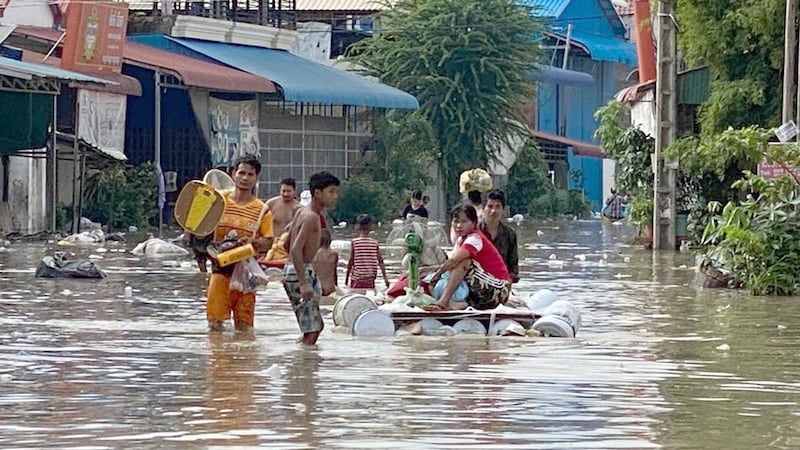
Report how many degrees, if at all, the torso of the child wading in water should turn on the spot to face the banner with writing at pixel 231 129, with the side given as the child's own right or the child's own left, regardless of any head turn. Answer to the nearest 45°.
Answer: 0° — they already face it

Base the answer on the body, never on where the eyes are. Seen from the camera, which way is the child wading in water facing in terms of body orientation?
away from the camera

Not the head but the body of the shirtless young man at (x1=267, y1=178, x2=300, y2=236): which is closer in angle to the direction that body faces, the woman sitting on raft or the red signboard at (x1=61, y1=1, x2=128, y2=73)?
the woman sitting on raft

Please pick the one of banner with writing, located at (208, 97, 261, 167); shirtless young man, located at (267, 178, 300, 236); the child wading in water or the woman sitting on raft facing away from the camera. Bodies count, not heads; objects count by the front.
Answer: the child wading in water

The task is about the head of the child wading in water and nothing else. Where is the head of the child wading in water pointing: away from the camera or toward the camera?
away from the camera

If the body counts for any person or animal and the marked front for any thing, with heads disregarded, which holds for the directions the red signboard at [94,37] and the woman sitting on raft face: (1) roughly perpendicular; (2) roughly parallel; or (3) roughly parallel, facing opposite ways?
roughly perpendicular

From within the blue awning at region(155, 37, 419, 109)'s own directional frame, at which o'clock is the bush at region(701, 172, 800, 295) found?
The bush is roughly at 1 o'clock from the blue awning.

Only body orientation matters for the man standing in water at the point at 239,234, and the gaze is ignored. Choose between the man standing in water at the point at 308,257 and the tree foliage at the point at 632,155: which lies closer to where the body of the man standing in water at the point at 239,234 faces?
the man standing in water

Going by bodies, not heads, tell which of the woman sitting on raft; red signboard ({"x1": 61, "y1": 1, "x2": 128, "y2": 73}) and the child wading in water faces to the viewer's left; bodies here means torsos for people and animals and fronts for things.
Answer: the woman sitting on raft

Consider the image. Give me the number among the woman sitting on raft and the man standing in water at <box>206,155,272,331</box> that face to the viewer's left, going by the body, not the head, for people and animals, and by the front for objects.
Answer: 1

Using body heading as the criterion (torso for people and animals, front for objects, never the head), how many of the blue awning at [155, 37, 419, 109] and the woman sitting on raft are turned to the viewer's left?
1
